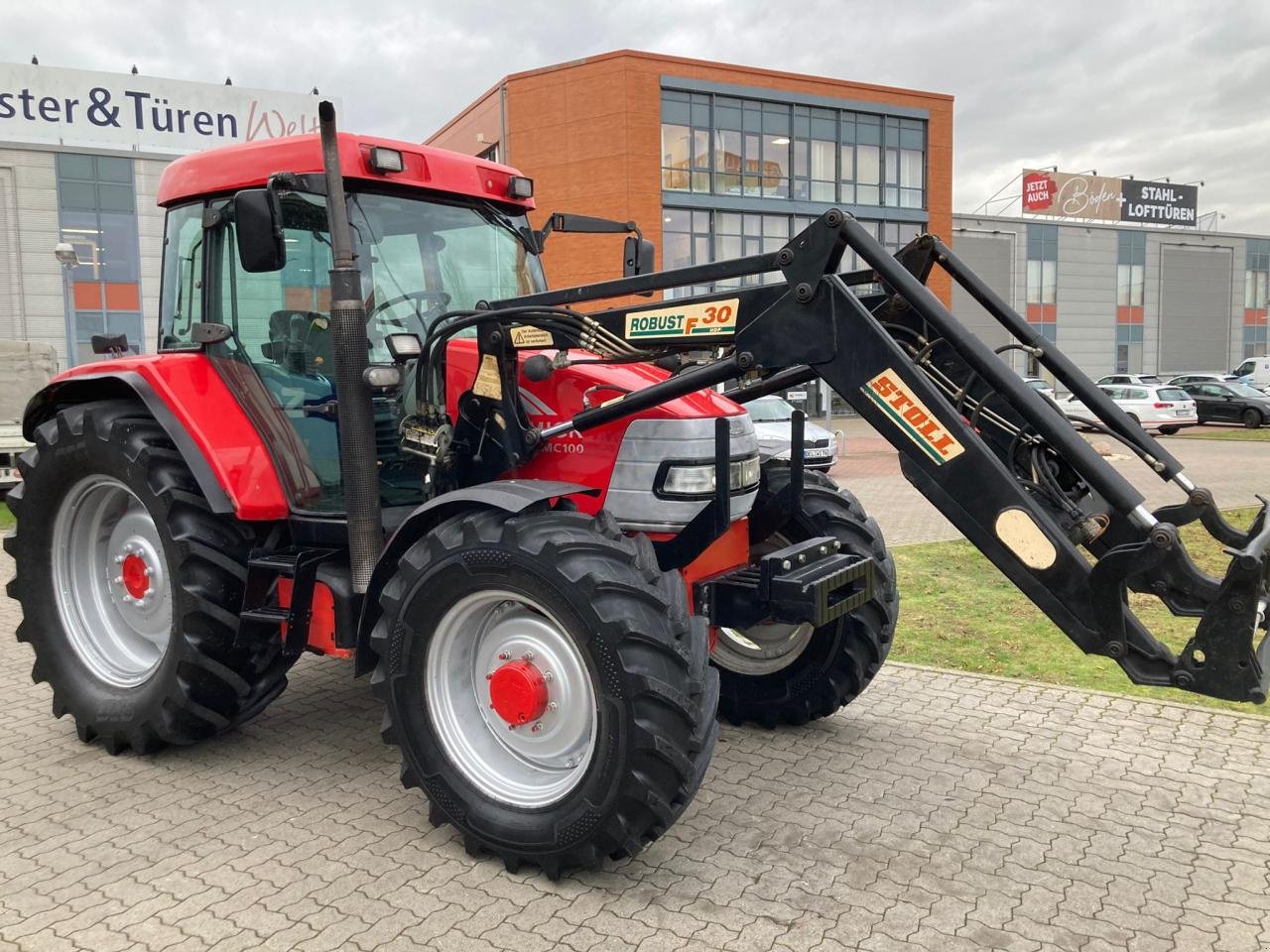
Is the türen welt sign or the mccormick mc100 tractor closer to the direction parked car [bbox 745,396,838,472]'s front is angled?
the mccormick mc100 tractor

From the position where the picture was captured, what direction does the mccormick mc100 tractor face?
facing the viewer and to the right of the viewer

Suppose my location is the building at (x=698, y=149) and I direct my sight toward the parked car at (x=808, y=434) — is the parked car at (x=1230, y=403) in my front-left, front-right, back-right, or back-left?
front-left

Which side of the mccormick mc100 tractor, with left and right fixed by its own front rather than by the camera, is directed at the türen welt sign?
back

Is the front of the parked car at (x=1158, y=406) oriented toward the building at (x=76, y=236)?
no

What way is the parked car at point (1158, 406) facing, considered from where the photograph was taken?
facing away from the viewer and to the left of the viewer

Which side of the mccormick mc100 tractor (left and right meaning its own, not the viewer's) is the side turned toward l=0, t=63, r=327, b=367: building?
back

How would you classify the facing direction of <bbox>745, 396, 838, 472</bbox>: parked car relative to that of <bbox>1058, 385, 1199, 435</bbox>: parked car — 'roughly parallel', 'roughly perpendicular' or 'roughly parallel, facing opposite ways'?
roughly parallel, facing opposite ways

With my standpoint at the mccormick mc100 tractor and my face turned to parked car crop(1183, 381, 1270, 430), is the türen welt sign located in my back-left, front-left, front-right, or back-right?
front-left

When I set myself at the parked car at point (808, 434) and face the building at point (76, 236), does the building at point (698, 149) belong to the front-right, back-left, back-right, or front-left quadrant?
front-right

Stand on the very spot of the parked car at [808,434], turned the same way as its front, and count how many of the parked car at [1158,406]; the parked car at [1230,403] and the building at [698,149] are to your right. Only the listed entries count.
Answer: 0

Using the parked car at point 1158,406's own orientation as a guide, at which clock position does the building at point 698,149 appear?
The building is roughly at 11 o'clock from the parked car.

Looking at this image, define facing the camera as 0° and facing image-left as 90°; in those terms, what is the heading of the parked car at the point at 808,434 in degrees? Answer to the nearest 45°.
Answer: approximately 315°

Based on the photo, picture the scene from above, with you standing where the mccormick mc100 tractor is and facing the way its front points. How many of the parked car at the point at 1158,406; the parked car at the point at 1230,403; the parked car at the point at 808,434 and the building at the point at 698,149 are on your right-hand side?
0
